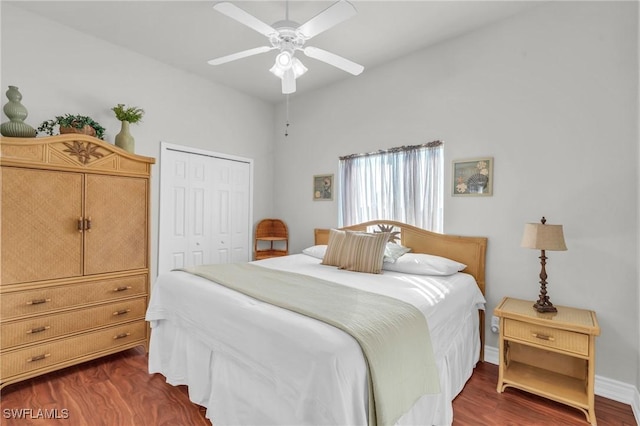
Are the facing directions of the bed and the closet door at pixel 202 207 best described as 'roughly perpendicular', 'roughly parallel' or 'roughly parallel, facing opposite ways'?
roughly perpendicular

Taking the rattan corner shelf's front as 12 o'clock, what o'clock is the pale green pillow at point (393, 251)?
The pale green pillow is roughly at 11 o'clock from the rattan corner shelf.

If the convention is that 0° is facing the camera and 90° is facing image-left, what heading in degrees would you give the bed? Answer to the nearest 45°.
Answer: approximately 45°

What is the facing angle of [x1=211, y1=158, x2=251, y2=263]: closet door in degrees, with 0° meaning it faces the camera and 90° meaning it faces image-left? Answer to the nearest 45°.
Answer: approximately 315°

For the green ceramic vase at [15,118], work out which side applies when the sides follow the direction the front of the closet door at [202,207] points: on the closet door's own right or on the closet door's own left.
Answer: on the closet door's own right

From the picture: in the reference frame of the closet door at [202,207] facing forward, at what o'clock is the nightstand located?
The nightstand is roughly at 12 o'clock from the closet door.

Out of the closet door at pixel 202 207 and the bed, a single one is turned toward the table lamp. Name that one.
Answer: the closet door

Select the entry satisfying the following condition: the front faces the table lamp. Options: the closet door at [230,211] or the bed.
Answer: the closet door

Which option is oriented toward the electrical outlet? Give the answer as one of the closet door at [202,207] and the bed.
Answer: the closet door

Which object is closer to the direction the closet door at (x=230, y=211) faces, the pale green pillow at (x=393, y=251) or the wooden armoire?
the pale green pillow

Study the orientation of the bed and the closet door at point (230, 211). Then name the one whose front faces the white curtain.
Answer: the closet door

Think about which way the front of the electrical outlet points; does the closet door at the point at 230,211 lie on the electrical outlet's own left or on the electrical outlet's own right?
on the electrical outlet's own right

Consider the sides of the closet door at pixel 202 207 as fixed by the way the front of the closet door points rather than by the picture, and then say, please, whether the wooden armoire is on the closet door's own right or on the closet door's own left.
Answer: on the closet door's own right
